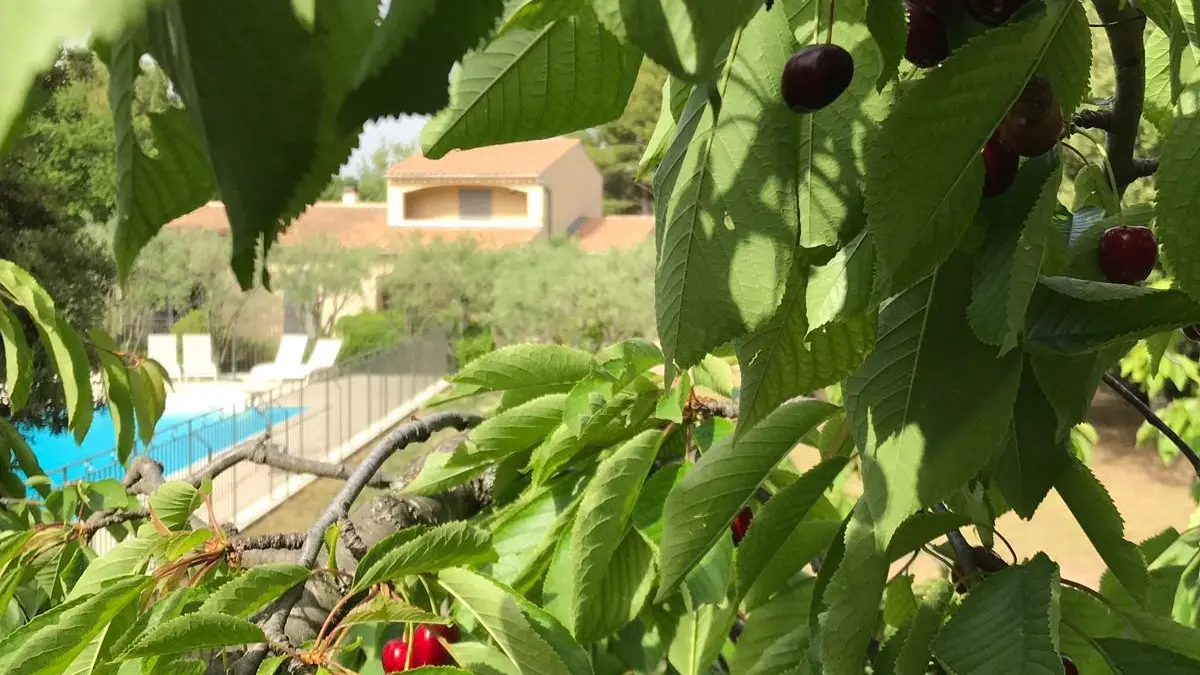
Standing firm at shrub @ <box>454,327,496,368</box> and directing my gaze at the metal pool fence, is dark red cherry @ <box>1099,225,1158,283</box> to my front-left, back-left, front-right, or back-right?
front-left

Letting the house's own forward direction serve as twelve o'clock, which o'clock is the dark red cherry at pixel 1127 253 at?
The dark red cherry is roughly at 12 o'clock from the house.

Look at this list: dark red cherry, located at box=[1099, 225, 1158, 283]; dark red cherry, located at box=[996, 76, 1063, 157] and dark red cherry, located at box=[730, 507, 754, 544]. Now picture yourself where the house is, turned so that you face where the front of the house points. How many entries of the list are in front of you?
3

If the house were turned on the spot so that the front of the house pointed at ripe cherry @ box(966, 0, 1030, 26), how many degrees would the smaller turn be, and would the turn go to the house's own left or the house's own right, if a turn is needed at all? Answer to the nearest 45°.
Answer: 0° — it already faces it

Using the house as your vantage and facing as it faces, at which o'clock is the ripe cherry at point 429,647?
The ripe cherry is roughly at 12 o'clock from the house.

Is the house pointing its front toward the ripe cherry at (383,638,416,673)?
yes

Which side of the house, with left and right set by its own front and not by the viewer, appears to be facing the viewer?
front

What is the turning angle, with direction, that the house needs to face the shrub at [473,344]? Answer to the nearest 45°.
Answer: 0° — it already faces it

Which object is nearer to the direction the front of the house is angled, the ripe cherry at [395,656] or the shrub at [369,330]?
the ripe cherry

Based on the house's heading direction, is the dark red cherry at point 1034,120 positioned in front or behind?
in front

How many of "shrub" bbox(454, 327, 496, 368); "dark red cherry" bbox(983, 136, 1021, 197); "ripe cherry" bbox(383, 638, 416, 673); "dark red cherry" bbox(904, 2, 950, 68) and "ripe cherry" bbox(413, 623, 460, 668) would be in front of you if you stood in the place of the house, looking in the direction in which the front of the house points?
5

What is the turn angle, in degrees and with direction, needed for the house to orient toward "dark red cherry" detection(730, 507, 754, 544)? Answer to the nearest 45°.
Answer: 0° — it already faces it

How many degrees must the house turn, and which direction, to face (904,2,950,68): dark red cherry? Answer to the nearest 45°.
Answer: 0° — it already faces it

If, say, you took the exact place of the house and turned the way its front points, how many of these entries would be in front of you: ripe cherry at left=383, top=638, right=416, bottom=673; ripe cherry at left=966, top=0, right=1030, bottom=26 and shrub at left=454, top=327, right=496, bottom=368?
3
